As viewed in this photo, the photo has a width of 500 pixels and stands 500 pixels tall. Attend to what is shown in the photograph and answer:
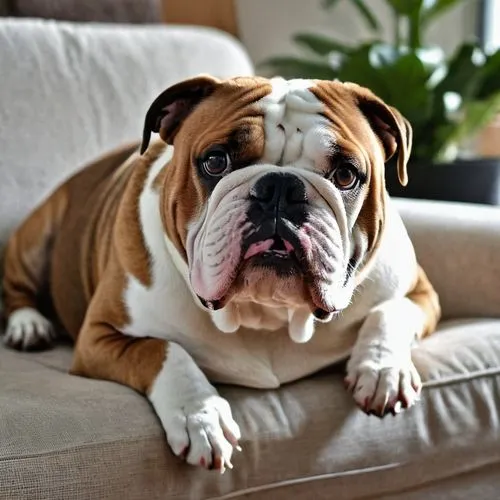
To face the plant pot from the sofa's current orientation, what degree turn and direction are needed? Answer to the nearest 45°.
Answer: approximately 90° to its left

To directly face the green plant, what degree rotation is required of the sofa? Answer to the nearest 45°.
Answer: approximately 90° to its left

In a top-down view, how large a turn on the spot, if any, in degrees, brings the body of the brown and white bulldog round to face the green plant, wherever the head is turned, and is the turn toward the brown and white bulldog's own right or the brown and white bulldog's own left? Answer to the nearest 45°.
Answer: approximately 90° to the brown and white bulldog's own left

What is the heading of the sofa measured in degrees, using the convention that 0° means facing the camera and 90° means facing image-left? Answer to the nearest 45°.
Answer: approximately 315°

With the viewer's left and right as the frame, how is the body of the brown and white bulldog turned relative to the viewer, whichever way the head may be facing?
facing the viewer and to the right of the viewer

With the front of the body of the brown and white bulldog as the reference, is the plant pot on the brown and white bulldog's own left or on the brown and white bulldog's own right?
on the brown and white bulldog's own left
